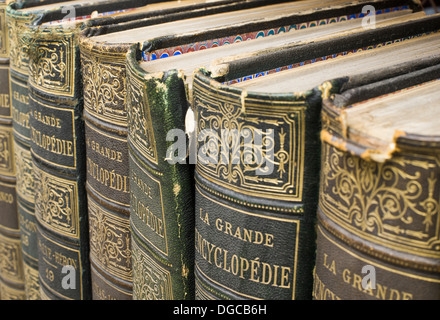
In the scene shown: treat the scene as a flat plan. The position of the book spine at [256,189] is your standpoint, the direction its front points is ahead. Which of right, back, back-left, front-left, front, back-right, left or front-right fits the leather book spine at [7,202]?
right

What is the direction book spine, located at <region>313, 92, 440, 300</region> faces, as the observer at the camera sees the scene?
facing the viewer and to the left of the viewer

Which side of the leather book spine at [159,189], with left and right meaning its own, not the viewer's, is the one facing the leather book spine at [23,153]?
right

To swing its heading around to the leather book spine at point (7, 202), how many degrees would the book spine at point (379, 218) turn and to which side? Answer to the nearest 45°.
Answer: approximately 90° to its right

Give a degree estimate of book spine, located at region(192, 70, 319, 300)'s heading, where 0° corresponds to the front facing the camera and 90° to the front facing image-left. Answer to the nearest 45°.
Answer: approximately 45°

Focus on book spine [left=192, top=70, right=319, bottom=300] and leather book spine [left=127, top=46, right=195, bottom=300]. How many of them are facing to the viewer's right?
0

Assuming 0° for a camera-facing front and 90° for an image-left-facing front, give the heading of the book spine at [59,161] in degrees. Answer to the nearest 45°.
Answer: approximately 45°

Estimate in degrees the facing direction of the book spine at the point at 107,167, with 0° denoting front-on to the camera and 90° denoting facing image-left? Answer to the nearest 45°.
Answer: approximately 45°

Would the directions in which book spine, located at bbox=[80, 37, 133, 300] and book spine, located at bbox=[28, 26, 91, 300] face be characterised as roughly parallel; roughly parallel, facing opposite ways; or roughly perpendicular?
roughly parallel
